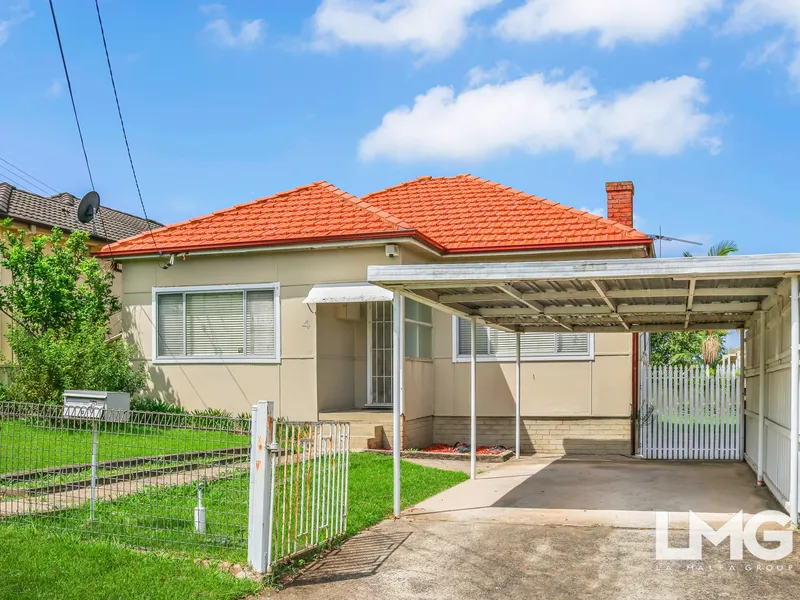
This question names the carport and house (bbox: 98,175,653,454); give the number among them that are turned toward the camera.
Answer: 2

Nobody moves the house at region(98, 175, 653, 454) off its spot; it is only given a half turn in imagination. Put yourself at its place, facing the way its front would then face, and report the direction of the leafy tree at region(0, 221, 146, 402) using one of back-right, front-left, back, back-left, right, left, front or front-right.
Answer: left

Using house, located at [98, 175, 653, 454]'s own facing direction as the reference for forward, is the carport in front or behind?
in front

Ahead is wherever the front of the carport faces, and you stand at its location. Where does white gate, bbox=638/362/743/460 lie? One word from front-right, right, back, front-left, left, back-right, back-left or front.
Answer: back

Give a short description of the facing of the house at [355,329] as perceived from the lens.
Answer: facing the viewer

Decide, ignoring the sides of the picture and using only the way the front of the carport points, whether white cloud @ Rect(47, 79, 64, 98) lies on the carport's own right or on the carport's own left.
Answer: on the carport's own right

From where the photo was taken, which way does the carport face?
toward the camera

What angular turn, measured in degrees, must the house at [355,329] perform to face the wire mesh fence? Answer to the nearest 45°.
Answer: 0° — it already faces it

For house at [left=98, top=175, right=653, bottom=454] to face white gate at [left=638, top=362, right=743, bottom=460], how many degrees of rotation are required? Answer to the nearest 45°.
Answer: approximately 90° to its left

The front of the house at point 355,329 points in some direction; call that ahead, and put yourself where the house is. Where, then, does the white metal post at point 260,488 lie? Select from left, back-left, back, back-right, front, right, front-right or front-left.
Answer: front
